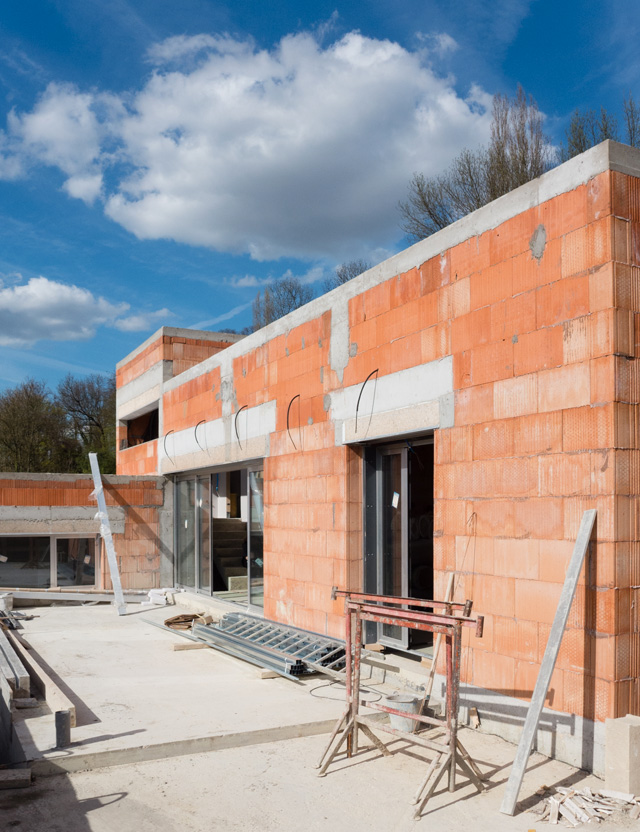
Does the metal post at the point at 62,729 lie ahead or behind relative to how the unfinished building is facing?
ahead

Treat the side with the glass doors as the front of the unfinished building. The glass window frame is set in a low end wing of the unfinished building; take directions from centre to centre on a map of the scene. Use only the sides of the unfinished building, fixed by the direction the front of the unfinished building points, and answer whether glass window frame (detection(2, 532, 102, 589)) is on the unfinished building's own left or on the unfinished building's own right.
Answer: on the unfinished building's own right

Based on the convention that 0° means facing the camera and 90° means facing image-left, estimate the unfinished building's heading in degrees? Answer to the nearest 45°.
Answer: approximately 45°

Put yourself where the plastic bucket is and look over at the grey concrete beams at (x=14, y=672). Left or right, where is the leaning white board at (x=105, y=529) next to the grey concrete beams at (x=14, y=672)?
right

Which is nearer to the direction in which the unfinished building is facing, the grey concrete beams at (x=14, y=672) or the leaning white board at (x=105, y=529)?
the grey concrete beams
